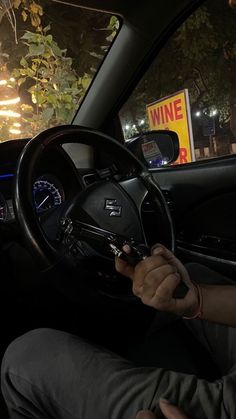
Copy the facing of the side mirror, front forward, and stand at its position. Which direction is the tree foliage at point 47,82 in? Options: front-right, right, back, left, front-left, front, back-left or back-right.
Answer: back-right

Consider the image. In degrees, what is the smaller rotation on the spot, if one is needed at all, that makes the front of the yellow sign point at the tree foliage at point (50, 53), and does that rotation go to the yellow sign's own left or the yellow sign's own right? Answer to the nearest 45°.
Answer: approximately 45° to the yellow sign's own right

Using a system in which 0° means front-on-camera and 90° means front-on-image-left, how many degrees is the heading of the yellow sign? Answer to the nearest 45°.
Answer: approximately 45°
